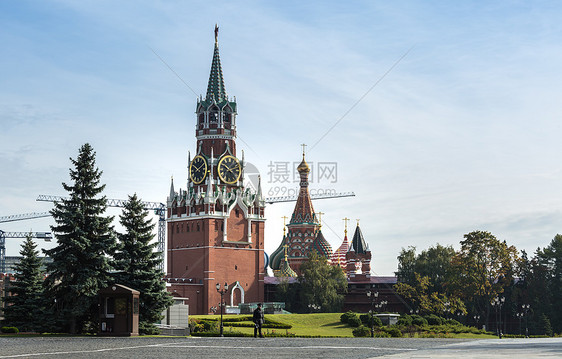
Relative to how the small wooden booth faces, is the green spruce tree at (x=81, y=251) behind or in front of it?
behind

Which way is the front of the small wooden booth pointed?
toward the camera

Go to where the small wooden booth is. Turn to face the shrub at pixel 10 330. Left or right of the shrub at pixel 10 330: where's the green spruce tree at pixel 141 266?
right

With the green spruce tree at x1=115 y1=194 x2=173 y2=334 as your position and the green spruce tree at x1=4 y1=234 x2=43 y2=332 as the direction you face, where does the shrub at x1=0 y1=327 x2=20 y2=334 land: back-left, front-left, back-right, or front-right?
front-left

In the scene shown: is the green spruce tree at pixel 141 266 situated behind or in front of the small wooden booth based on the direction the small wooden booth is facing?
behind

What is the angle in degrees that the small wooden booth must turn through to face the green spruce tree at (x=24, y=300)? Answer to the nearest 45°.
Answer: approximately 135° to its right

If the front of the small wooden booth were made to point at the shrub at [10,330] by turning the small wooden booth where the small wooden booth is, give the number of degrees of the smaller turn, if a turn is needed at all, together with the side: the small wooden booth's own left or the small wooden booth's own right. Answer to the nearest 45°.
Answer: approximately 135° to the small wooden booth's own right
